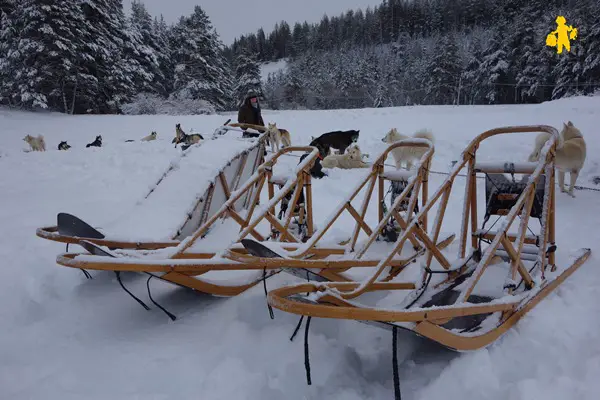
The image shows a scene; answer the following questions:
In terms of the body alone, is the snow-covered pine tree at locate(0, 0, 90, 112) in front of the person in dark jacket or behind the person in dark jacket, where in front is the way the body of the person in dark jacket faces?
behind

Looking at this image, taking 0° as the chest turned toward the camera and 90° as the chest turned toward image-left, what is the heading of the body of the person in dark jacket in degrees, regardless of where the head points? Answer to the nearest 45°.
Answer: approximately 315°

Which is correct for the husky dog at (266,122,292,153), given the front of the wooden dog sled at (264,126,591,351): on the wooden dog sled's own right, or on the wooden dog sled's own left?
on the wooden dog sled's own right

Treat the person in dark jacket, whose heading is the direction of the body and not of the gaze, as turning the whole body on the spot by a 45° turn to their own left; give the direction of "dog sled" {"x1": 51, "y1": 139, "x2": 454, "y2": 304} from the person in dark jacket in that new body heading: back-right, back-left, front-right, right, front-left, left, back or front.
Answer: right

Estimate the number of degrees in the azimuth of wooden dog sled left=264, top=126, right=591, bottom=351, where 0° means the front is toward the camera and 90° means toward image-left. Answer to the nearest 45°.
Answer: approximately 45°

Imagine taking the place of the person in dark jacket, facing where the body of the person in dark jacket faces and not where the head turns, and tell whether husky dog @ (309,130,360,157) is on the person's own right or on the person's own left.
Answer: on the person's own left

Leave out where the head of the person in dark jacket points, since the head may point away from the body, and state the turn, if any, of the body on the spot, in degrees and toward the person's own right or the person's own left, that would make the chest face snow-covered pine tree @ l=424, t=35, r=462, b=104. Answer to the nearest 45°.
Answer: approximately 90° to the person's own left

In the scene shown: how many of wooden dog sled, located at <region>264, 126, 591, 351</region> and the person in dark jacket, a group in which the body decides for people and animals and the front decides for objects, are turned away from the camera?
0

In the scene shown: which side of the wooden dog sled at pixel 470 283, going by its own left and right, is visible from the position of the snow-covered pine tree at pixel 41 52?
right

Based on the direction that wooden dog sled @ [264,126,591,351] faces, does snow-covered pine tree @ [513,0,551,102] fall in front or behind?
behind

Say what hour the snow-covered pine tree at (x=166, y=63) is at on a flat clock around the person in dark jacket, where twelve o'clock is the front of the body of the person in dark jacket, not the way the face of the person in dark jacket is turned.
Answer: The snow-covered pine tree is roughly at 7 o'clock from the person in dark jacket.

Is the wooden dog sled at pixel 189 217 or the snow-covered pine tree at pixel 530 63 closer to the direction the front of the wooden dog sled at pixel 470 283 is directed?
the wooden dog sled
